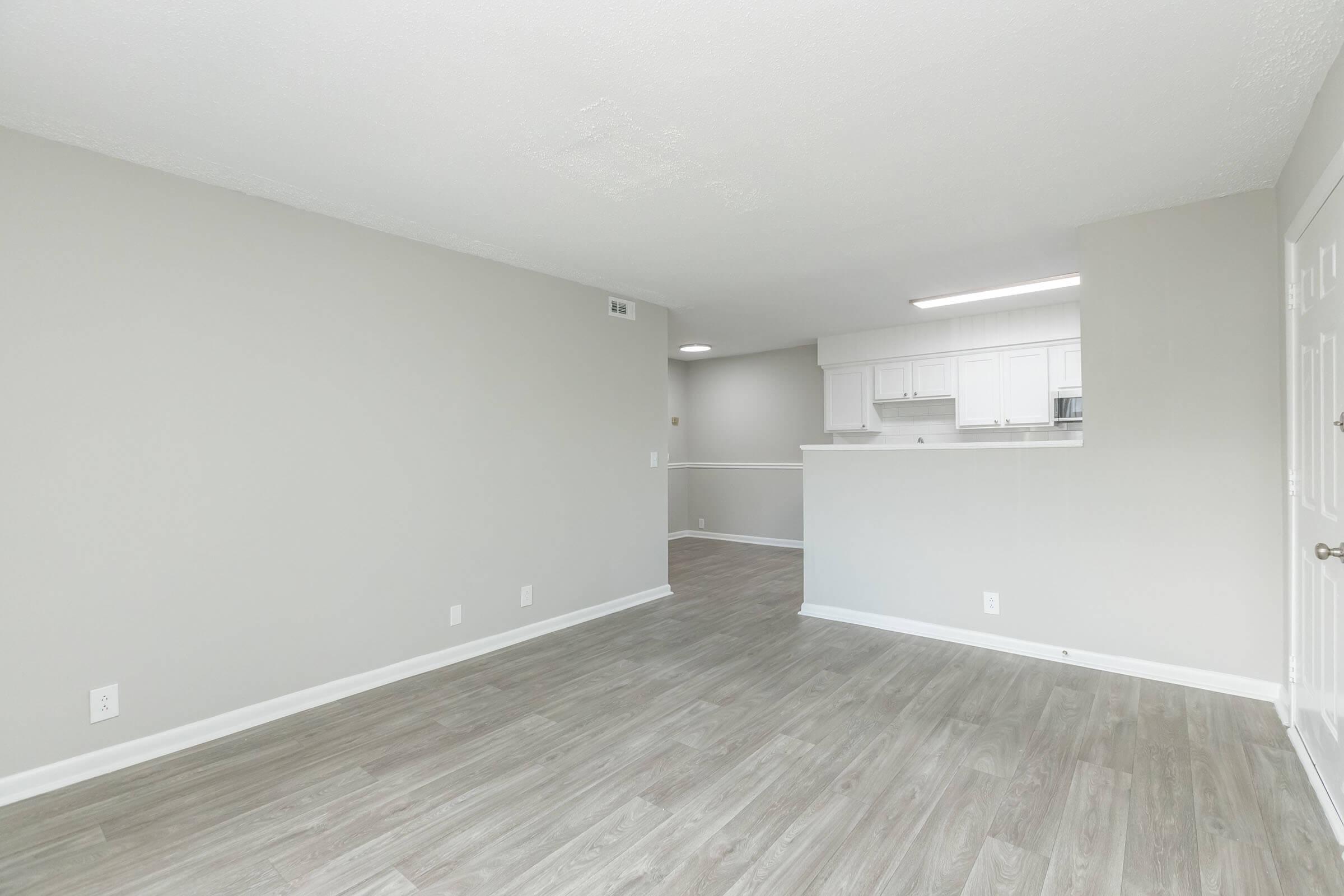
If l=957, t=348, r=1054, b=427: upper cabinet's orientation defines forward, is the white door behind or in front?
in front

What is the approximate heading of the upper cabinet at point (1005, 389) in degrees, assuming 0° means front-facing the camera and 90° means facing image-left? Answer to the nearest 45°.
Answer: approximately 0°

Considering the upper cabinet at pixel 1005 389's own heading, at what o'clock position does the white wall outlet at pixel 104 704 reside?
The white wall outlet is roughly at 1 o'clock from the upper cabinet.

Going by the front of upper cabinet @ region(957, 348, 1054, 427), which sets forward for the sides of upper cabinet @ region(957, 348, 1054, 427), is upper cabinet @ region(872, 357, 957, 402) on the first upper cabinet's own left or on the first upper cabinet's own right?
on the first upper cabinet's own right

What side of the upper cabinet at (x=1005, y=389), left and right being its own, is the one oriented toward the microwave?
left

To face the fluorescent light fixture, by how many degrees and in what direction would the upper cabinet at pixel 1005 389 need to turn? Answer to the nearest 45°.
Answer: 0° — it already faces it

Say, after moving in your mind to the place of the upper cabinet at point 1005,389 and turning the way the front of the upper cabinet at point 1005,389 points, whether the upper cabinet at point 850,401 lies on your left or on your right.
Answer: on your right

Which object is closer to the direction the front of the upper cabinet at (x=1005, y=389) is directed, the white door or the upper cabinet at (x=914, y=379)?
the white door

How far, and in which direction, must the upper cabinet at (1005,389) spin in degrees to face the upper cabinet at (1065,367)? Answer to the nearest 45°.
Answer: approximately 90° to its left
